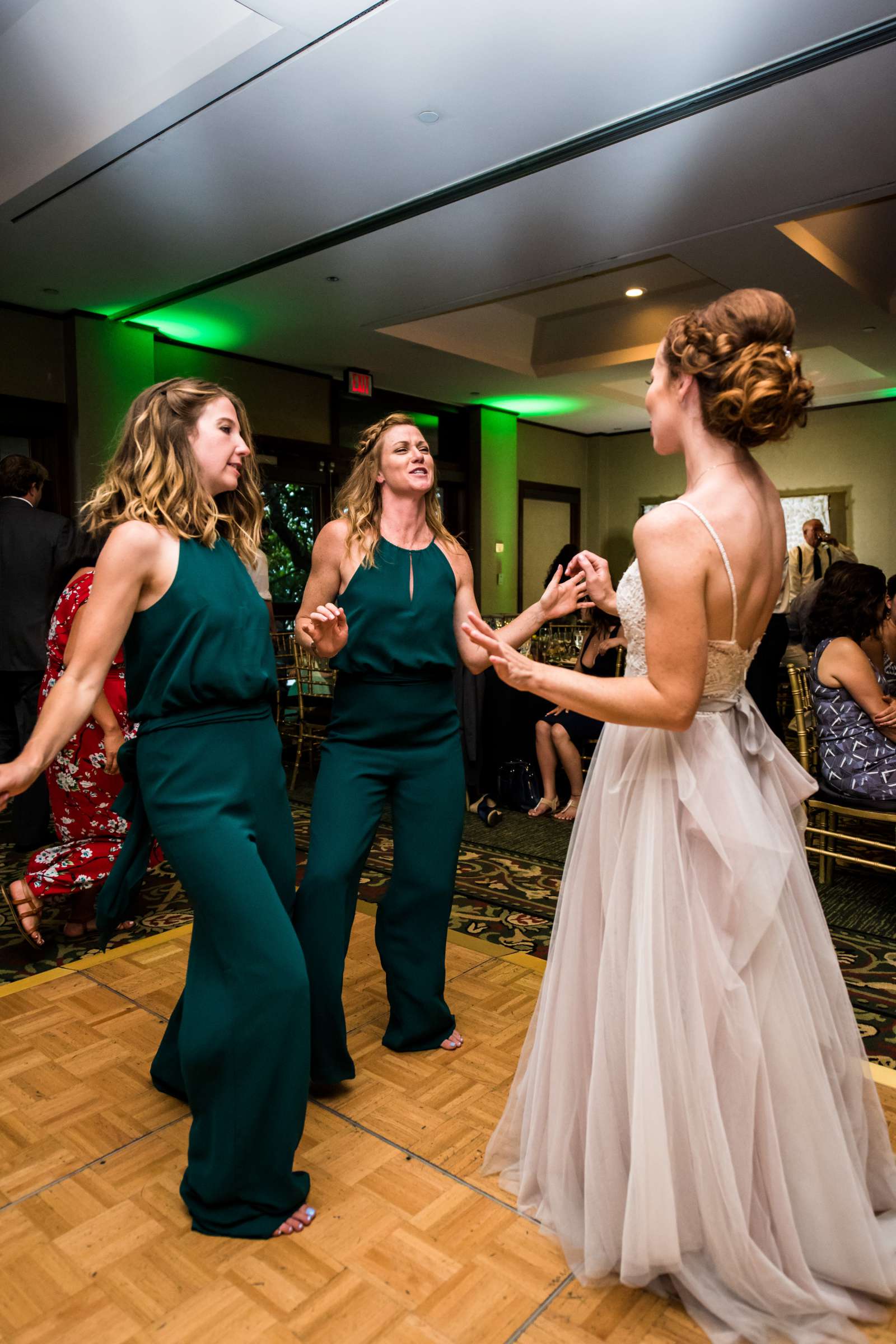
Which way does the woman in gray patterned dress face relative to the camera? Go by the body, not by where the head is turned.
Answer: to the viewer's right

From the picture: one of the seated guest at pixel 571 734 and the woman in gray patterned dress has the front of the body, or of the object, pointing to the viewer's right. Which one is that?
the woman in gray patterned dress

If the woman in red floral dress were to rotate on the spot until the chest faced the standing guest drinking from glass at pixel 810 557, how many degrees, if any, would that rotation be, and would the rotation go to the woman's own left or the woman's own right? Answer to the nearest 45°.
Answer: approximately 45° to the woman's own left

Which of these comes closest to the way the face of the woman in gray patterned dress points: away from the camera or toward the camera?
away from the camera

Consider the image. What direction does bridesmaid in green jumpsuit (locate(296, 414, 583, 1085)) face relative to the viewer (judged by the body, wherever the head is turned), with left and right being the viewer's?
facing the viewer and to the right of the viewer

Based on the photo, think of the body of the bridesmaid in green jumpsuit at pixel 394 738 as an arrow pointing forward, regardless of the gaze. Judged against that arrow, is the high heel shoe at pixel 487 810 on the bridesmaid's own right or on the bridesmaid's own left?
on the bridesmaid's own left

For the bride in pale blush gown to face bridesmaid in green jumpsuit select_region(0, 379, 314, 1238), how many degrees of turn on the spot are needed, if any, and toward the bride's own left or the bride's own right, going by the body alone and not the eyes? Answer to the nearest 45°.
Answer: approximately 45° to the bride's own left

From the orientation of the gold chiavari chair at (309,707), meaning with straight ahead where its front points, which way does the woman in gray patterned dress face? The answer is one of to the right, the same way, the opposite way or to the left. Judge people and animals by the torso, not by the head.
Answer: to the right

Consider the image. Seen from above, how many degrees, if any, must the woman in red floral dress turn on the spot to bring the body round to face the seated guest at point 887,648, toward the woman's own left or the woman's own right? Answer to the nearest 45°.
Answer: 0° — they already face them

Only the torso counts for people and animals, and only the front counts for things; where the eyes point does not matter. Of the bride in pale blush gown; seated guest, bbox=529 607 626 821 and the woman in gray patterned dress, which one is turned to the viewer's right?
the woman in gray patterned dress
